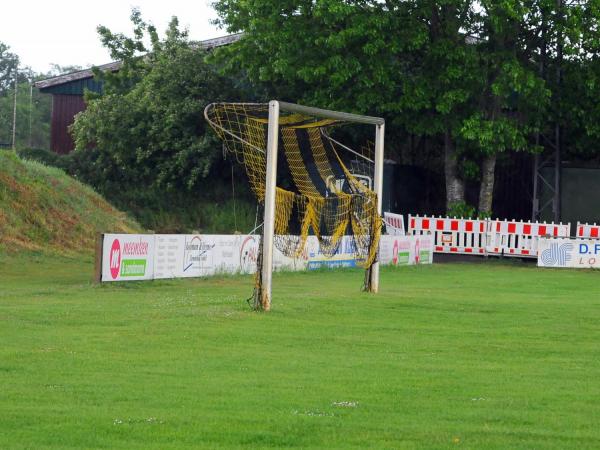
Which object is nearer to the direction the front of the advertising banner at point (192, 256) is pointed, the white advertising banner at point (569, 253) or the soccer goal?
the soccer goal

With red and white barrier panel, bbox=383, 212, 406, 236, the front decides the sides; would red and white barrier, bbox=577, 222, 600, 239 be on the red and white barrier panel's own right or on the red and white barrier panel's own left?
on the red and white barrier panel's own left

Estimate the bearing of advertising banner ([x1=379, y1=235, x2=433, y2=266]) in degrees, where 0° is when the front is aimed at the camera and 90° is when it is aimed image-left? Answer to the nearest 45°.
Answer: approximately 0°

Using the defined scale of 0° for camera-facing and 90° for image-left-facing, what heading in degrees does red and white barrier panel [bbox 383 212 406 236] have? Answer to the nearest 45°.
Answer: approximately 0°

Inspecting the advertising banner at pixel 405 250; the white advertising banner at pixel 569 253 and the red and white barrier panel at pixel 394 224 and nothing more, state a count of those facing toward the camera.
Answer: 3
